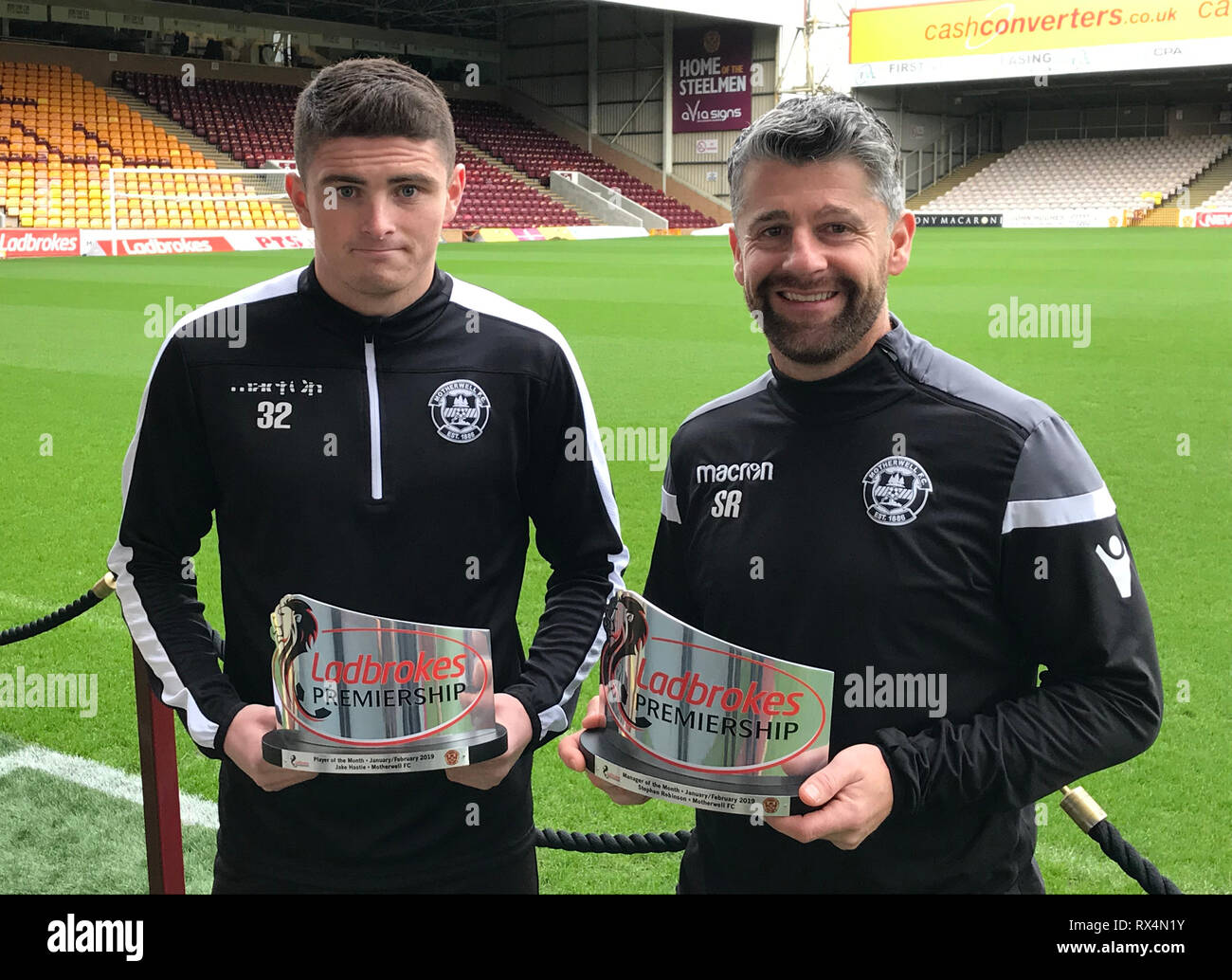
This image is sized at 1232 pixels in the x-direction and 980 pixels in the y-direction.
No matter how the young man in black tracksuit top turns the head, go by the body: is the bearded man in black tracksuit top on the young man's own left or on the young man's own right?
on the young man's own left

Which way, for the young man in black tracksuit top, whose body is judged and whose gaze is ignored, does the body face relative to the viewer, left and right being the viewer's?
facing the viewer

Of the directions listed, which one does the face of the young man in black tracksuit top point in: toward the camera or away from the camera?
toward the camera

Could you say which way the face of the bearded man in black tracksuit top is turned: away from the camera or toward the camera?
toward the camera

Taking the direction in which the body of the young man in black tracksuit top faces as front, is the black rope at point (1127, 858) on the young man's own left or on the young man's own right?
on the young man's own left

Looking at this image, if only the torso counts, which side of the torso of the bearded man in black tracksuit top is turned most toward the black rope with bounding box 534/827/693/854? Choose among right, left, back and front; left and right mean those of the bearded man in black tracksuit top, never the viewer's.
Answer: right

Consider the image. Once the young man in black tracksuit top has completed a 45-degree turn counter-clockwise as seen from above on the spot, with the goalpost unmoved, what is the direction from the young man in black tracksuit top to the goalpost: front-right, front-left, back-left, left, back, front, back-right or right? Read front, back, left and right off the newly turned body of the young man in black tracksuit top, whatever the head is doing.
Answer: back-left

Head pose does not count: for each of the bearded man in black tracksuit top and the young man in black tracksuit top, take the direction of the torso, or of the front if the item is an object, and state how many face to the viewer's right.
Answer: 0

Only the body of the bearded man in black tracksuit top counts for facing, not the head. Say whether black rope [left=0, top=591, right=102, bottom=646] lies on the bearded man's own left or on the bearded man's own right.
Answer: on the bearded man's own right
